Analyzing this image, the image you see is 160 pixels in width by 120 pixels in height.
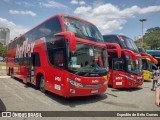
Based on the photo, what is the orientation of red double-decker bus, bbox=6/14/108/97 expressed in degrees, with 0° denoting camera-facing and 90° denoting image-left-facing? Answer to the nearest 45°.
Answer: approximately 315°

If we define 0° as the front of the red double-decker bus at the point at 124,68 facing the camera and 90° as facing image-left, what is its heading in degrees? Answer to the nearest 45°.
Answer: approximately 315°
